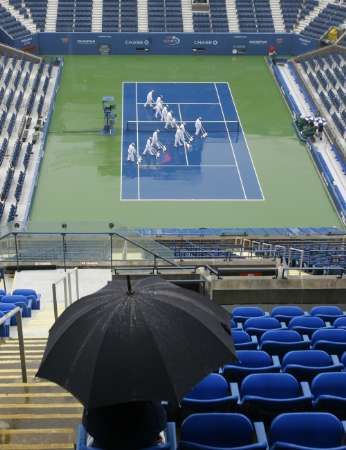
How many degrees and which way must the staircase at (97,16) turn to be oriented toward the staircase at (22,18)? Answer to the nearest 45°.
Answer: approximately 90° to its right

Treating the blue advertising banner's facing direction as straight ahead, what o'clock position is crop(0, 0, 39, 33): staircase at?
The staircase is roughly at 3 o'clock from the blue advertising banner.

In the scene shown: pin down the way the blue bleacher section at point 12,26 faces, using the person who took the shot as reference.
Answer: facing the viewer and to the right of the viewer

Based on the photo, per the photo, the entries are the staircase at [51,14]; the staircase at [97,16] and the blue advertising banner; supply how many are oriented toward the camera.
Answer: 3

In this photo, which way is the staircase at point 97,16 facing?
toward the camera

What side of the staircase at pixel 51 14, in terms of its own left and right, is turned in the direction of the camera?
front

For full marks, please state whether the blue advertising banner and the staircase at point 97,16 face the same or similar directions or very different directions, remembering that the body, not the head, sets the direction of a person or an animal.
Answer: same or similar directions
